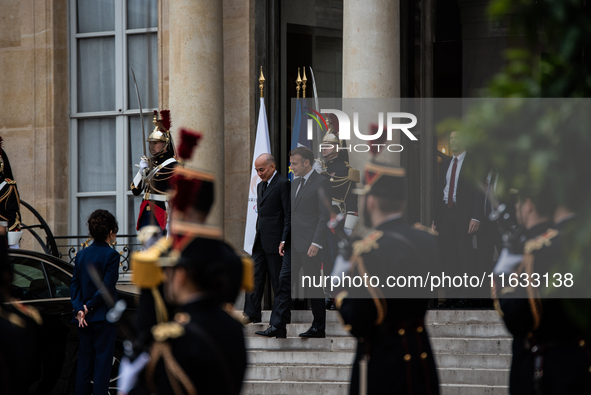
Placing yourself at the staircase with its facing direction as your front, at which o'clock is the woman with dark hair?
The woman with dark hair is roughly at 2 o'clock from the staircase.

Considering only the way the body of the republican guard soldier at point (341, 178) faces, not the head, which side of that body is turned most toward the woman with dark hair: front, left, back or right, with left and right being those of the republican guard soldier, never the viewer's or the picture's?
front

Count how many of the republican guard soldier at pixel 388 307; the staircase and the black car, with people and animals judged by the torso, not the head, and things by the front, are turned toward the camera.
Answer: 1

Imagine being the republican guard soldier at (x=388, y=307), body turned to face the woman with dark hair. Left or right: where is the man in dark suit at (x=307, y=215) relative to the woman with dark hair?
right

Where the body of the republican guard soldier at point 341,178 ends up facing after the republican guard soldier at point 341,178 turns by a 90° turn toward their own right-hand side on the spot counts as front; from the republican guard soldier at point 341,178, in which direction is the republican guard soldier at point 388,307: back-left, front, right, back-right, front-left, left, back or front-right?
back-left

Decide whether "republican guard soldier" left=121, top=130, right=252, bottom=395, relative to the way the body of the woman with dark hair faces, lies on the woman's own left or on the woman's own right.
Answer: on the woman's own right

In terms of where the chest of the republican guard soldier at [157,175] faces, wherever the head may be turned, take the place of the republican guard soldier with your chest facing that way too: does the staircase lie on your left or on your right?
on your left

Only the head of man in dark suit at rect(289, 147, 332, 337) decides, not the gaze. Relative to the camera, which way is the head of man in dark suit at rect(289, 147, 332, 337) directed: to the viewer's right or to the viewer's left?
to the viewer's left

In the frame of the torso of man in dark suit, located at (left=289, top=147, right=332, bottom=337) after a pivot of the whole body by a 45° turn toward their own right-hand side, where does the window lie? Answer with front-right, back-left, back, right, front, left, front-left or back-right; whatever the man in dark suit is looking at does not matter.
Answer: front-right

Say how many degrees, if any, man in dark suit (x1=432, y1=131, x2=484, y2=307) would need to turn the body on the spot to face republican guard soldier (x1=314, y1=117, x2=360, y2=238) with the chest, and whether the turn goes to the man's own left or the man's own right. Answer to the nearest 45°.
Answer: approximately 45° to the man's own right

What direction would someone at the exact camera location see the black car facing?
facing to the left of the viewer

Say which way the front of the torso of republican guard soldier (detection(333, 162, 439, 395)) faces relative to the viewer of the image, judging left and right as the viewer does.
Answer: facing away from the viewer and to the left of the viewer
